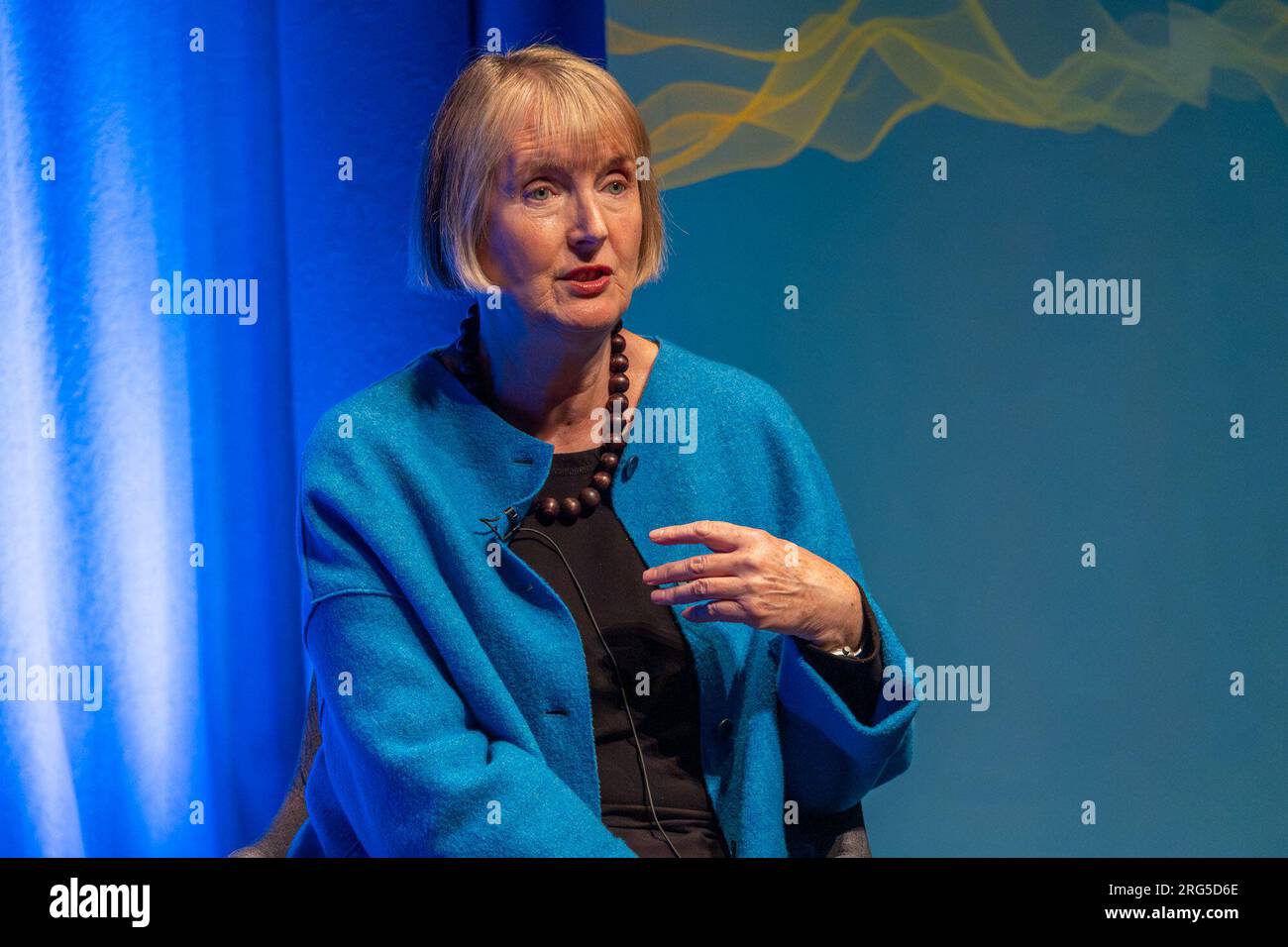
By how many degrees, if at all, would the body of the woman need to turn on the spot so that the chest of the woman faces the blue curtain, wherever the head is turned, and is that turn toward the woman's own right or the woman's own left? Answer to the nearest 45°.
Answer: approximately 180°

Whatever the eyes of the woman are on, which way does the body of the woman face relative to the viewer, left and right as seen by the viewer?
facing the viewer and to the right of the viewer
